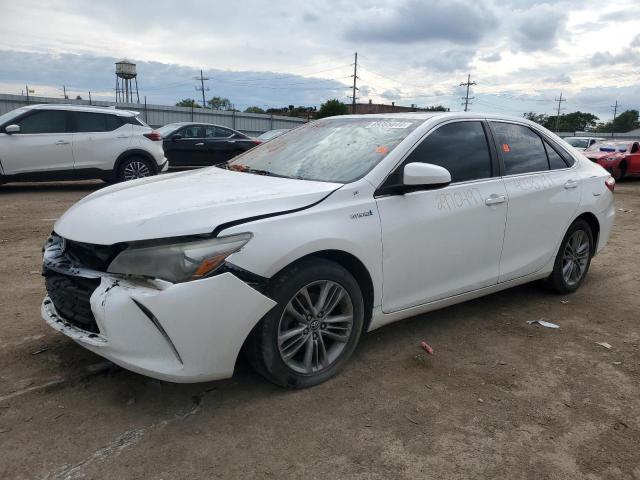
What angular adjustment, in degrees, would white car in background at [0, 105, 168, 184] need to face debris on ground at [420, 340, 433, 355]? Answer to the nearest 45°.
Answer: approximately 90° to its left

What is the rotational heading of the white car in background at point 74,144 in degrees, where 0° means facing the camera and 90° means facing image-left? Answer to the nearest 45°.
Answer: approximately 90°

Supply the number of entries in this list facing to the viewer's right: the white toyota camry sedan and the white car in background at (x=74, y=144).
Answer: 0

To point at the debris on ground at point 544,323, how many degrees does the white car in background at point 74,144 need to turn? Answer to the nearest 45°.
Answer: approximately 90° to its left

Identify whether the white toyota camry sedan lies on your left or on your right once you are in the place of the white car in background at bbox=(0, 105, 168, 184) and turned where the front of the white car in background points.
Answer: on your left

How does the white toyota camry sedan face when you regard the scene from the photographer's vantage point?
facing the viewer and to the left of the viewer

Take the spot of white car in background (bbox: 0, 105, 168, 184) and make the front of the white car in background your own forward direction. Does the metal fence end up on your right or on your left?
on your right

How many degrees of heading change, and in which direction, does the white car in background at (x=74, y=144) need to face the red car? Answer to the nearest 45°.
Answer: approximately 180°

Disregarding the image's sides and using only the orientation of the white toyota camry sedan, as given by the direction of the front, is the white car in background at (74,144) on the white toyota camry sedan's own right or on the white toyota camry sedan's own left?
on the white toyota camry sedan's own right

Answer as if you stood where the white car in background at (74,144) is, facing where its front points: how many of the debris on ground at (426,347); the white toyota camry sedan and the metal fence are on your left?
2

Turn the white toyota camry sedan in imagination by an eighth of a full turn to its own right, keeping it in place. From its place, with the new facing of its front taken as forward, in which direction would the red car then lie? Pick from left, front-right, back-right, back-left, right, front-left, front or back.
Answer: back-right
